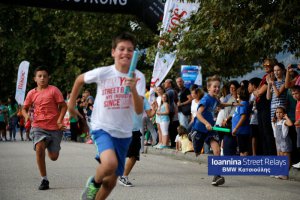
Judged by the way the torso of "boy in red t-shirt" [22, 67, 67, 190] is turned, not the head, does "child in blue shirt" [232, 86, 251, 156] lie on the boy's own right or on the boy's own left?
on the boy's own left

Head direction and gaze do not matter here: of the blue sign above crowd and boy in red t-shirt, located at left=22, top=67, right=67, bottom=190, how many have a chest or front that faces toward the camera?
2

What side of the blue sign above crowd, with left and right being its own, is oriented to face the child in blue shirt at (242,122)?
front

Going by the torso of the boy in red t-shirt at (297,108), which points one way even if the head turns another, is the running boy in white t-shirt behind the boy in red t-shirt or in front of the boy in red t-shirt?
in front
